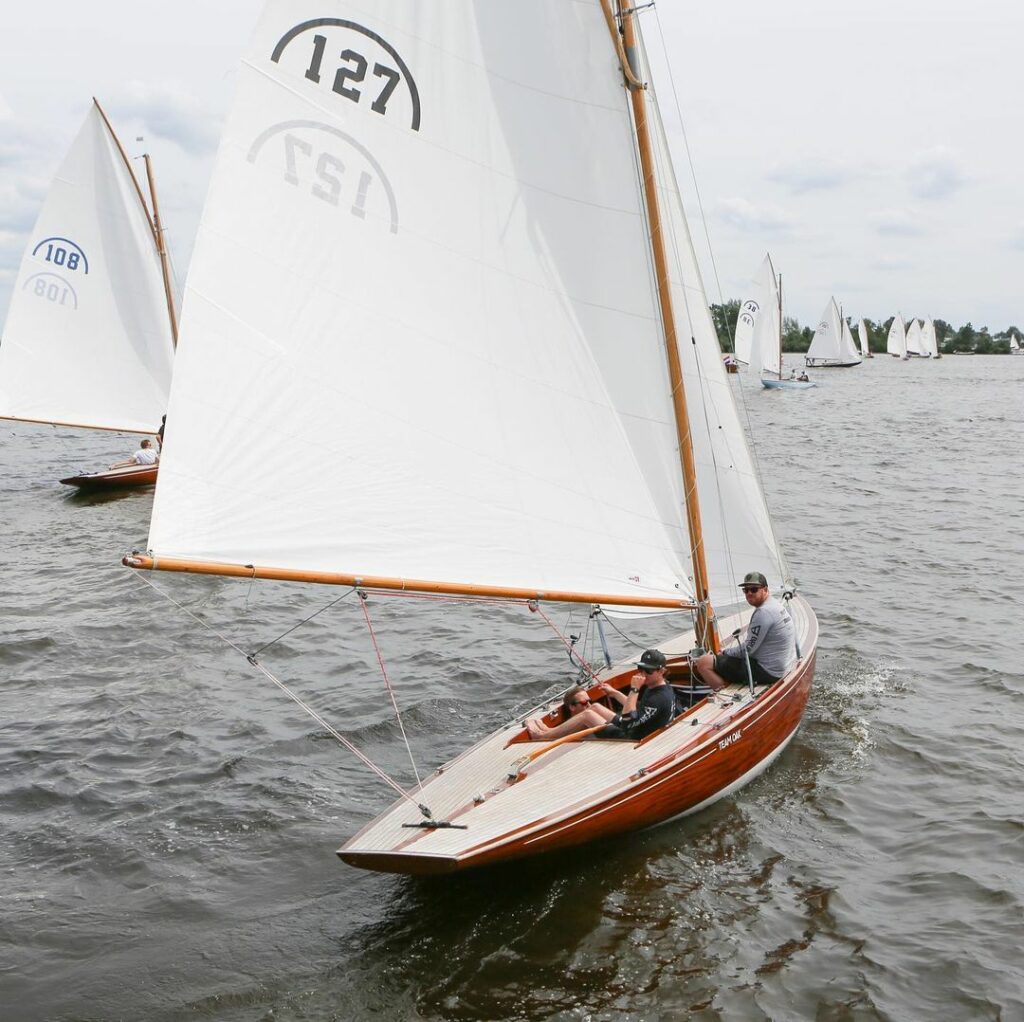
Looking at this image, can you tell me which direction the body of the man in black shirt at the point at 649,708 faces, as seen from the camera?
to the viewer's left

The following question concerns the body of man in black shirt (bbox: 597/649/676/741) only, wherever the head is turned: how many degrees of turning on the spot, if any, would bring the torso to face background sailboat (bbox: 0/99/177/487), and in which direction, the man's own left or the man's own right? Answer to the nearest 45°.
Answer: approximately 45° to the man's own right
